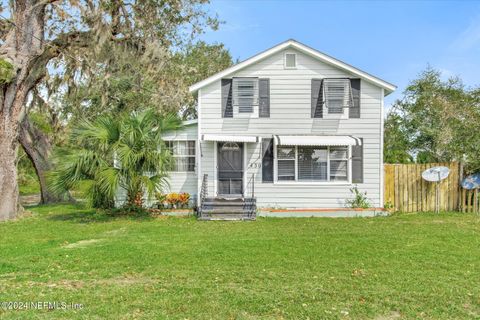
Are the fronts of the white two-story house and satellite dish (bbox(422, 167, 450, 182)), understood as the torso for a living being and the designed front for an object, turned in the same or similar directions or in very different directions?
same or similar directions

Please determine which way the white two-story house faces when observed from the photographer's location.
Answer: facing the viewer

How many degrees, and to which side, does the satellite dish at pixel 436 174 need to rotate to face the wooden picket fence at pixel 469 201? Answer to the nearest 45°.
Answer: approximately 135° to its left

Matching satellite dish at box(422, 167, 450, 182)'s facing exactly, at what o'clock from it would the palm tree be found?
The palm tree is roughly at 2 o'clock from the satellite dish.

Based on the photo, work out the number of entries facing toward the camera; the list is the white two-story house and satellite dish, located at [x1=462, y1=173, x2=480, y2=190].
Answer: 2

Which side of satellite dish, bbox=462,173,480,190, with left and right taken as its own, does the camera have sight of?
front

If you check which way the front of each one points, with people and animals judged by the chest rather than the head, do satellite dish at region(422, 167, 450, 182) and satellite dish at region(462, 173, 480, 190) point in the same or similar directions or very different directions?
same or similar directions

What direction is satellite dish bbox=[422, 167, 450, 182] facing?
toward the camera

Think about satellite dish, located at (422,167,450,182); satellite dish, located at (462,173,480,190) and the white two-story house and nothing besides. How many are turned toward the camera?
3

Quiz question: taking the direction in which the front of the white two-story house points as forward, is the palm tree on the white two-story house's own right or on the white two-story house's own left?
on the white two-story house's own right

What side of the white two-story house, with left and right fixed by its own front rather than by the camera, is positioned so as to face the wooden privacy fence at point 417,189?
left
